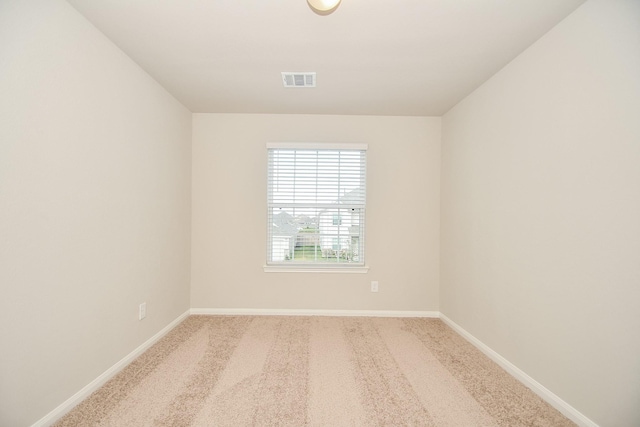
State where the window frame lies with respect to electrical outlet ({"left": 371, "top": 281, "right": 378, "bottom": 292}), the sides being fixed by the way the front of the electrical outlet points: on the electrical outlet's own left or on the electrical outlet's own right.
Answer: on the electrical outlet's own right

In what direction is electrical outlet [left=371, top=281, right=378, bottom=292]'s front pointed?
toward the camera
